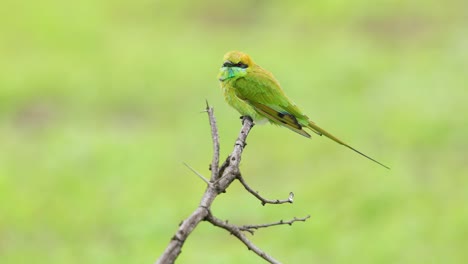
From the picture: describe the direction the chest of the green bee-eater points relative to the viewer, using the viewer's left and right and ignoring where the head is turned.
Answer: facing to the left of the viewer
